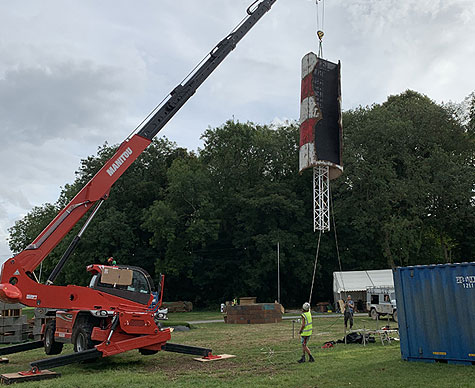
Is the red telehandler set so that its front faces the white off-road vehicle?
no

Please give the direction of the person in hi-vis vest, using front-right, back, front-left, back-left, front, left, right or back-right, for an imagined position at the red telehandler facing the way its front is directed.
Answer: front-left

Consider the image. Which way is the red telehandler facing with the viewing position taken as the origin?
facing the viewer and to the right of the viewer

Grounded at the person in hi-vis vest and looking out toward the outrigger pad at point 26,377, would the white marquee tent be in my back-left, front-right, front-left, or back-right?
back-right

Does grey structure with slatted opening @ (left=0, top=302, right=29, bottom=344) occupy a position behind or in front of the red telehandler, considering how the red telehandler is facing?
behind

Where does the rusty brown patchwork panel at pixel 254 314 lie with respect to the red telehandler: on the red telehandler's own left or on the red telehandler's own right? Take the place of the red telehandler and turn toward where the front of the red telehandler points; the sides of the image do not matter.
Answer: on the red telehandler's own left

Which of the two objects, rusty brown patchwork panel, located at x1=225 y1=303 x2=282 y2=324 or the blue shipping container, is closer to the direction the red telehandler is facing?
the blue shipping container

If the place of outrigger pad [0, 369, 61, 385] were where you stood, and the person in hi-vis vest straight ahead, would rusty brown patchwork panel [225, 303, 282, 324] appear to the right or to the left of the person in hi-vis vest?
left

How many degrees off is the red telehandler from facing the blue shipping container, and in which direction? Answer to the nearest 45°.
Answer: approximately 45° to its left

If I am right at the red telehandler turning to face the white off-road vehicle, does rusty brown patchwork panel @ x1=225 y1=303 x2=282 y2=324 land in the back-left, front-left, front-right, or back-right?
front-left

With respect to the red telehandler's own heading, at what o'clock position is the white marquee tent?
The white marquee tent is roughly at 9 o'clock from the red telehandler.

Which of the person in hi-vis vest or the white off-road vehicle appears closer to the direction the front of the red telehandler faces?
the person in hi-vis vest

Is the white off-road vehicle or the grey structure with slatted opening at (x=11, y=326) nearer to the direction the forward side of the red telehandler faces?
the white off-road vehicle

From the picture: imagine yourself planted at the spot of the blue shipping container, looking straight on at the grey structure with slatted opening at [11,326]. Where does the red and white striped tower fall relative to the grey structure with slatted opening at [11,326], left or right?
right
